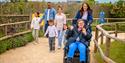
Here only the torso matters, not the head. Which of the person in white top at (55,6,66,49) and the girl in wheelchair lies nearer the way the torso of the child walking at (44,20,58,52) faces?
the girl in wheelchair

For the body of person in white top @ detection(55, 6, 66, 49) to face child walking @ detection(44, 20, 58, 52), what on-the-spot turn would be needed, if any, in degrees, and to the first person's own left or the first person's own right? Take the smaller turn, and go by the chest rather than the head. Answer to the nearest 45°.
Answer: approximately 45° to the first person's own right

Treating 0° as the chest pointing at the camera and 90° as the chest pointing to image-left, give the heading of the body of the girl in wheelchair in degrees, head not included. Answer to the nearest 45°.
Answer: approximately 0°

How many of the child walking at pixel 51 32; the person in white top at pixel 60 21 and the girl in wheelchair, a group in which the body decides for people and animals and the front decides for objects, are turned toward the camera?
3

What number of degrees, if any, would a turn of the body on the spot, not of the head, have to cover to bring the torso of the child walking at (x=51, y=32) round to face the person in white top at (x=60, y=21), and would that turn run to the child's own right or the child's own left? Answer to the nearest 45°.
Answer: approximately 135° to the child's own left

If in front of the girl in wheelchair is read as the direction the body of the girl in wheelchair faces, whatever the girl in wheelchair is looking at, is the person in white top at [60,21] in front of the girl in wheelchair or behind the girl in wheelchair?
behind

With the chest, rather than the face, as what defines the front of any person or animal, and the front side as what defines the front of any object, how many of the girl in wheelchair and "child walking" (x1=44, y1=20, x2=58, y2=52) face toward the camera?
2

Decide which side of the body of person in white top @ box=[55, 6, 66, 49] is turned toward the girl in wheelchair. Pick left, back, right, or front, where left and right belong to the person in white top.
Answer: front
